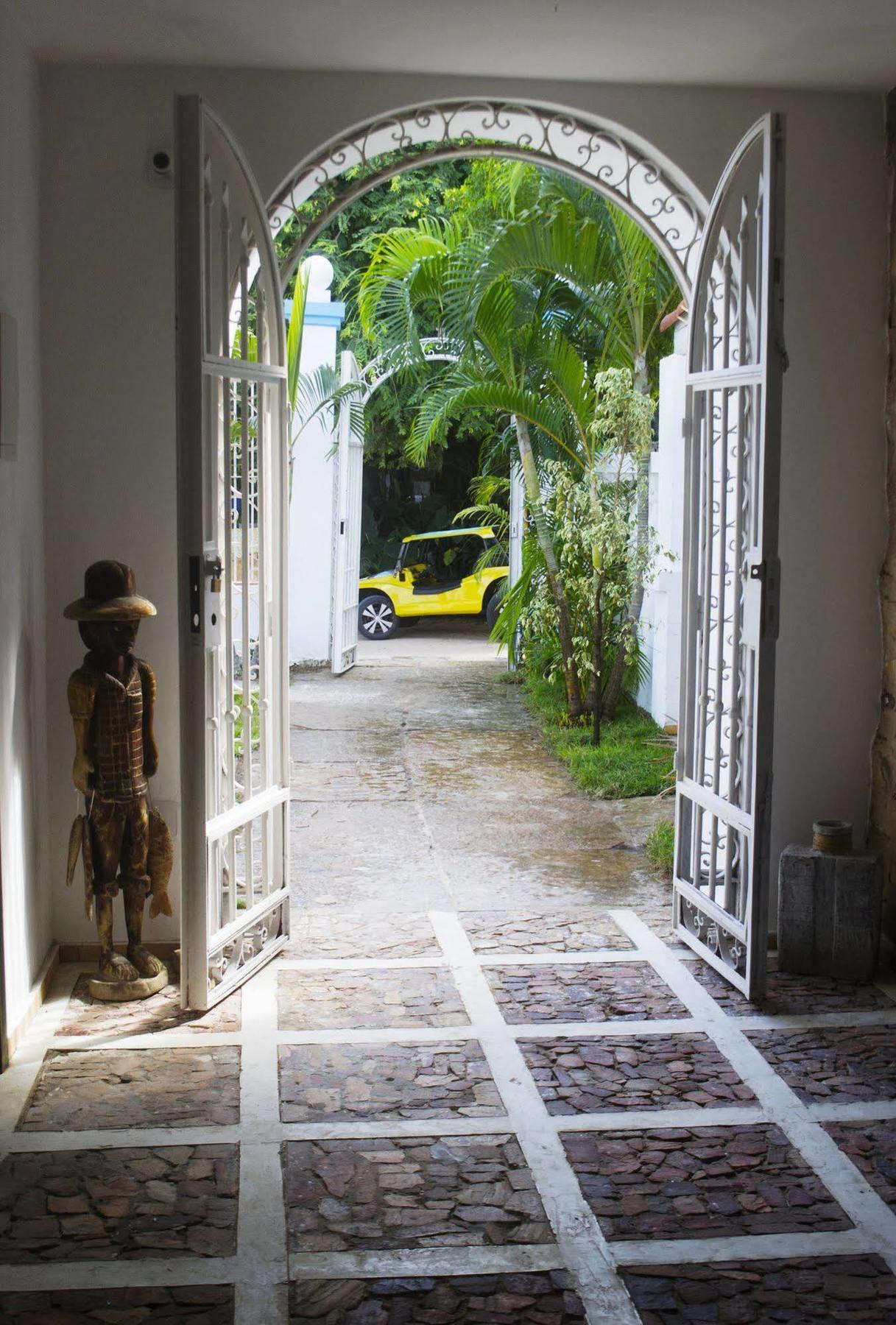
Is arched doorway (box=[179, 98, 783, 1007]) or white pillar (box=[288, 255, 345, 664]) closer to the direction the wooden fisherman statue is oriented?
the arched doorway

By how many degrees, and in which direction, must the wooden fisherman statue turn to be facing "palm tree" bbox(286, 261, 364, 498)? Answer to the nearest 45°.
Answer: approximately 135° to its left

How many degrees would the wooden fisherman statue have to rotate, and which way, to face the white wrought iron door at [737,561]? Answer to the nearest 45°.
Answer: approximately 45° to its left

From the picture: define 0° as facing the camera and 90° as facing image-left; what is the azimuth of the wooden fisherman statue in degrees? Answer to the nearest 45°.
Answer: approximately 315°

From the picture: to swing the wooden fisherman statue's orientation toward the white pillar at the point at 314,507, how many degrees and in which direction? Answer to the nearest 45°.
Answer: approximately 135° to its left
